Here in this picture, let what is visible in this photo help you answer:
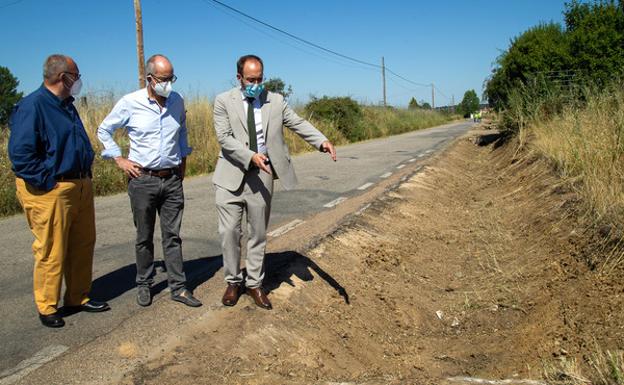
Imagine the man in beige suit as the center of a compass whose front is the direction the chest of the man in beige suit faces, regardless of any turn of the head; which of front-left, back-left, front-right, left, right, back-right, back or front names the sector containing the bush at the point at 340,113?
back

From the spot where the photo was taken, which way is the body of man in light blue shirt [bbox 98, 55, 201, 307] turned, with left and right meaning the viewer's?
facing the viewer and to the right of the viewer

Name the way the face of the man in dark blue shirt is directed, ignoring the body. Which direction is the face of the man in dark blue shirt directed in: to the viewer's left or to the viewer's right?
to the viewer's right

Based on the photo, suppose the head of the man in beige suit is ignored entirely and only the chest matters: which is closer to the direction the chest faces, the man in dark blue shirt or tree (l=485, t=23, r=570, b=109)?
the man in dark blue shirt

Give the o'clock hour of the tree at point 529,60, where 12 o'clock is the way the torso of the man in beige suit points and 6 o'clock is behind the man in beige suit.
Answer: The tree is roughly at 7 o'clock from the man in beige suit.

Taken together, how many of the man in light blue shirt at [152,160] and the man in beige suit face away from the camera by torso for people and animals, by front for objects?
0

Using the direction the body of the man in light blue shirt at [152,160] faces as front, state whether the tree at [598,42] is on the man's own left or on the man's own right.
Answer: on the man's own left

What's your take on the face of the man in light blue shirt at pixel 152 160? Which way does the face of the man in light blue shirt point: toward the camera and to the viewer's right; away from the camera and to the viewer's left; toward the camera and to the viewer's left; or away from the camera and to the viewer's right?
toward the camera and to the viewer's right

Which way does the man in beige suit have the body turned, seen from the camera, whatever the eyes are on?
toward the camera

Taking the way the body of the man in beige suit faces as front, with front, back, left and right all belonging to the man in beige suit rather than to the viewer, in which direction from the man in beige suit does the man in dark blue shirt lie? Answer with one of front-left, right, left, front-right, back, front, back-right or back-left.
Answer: right

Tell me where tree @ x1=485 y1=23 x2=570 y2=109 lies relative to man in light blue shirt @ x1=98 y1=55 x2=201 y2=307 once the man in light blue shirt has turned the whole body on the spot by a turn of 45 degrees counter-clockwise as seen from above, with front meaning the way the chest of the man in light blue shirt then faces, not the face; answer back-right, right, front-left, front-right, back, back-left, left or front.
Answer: front-left

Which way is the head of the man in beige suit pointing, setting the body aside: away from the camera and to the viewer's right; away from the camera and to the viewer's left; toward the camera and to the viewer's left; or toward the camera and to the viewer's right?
toward the camera and to the viewer's right
